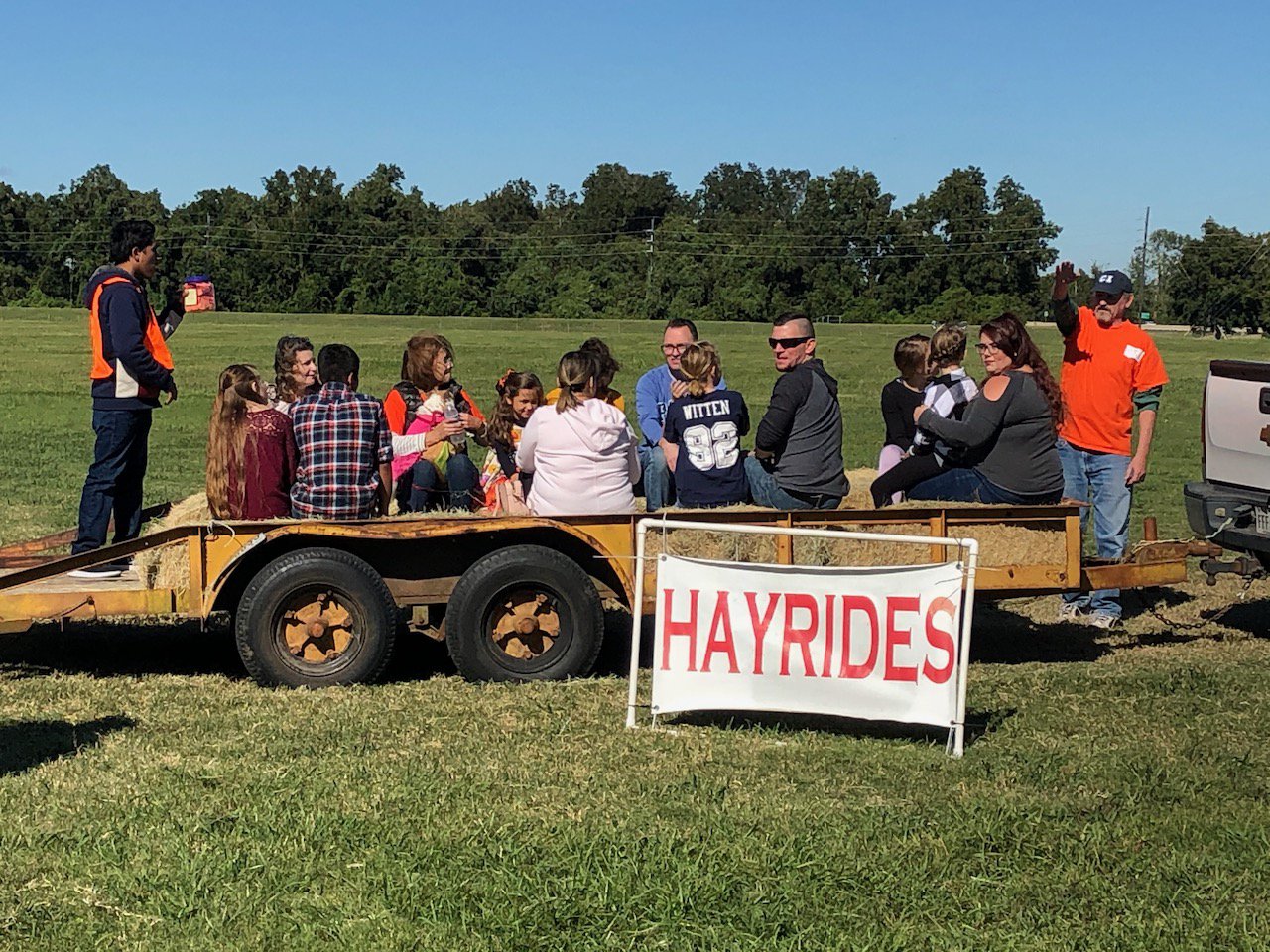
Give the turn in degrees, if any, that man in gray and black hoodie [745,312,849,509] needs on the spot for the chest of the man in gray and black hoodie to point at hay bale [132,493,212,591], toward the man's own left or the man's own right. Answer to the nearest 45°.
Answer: approximately 90° to the man's own left

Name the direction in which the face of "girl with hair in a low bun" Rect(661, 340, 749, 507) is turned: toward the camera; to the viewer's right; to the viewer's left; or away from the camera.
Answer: away from the camera

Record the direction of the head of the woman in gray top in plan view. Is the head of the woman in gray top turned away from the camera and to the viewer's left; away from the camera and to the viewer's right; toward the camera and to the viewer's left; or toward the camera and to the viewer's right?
toward the camera and to the viewer's left

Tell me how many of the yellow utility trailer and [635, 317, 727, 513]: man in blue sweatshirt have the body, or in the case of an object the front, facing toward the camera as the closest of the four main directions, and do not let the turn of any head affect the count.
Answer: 1

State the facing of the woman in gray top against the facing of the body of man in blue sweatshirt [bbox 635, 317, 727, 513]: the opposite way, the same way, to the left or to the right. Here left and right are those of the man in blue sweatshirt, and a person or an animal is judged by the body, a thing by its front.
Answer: to the right

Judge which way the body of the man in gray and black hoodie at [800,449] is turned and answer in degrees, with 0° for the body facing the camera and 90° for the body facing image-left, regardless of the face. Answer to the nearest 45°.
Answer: approximately 135°

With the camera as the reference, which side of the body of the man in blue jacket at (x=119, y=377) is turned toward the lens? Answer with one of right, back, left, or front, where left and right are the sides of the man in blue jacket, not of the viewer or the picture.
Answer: right

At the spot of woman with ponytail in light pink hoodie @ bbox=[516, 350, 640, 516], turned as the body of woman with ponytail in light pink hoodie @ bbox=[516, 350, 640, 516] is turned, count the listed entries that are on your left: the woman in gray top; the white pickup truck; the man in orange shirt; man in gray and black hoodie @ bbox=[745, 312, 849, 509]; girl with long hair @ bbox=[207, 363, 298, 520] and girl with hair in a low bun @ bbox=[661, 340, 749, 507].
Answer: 1

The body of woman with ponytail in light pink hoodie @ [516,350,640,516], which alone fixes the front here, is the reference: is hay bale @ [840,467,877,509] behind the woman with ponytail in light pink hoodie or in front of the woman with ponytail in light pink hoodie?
in front

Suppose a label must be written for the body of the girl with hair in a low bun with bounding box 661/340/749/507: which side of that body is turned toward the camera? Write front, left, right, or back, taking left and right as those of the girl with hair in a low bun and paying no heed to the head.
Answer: back

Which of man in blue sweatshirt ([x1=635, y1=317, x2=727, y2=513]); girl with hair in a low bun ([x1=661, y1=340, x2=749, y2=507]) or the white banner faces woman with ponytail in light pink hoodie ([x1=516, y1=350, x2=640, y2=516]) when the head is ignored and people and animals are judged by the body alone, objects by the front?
the man in blue sweatshirt

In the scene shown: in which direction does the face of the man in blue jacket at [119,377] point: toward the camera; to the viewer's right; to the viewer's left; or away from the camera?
to the viewer's right

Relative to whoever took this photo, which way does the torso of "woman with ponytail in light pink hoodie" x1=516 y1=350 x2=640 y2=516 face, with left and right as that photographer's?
facing away from the viewer

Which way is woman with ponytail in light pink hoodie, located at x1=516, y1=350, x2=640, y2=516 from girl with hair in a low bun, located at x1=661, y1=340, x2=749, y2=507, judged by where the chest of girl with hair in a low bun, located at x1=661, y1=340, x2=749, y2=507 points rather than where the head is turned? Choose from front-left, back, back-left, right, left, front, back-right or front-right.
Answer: back-left

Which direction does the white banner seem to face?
toward the camera

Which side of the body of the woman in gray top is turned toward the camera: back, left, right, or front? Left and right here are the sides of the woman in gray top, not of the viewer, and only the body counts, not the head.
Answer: left

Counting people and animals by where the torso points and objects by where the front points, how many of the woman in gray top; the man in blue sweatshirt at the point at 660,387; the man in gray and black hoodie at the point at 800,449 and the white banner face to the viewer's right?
0

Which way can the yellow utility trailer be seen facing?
to the viewer's right

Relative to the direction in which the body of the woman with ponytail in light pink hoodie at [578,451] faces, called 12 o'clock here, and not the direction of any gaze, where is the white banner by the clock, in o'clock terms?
The white banner is roughly at 5 o'clock from the woman with ponytail in light pink hoodie.

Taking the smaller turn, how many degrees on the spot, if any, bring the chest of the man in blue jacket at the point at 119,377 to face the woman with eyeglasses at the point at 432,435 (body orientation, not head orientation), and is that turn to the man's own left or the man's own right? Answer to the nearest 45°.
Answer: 0° — they already face them
